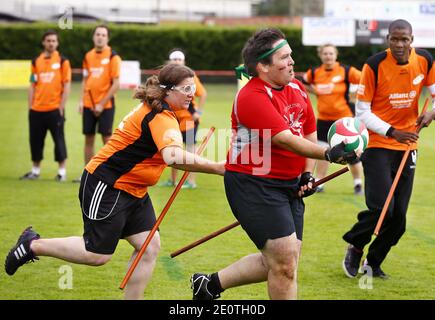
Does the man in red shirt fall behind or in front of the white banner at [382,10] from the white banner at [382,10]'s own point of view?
in front

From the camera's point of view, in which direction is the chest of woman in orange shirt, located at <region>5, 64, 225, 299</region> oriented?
to the viewer's right

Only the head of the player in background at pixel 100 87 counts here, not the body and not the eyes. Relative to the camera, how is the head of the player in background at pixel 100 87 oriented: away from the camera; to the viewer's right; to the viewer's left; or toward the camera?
toward the camera

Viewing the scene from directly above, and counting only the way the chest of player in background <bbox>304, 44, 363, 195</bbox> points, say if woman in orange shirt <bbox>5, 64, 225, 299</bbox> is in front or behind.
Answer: in front

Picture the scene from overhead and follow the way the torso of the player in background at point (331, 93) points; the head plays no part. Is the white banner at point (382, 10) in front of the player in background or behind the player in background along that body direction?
behind

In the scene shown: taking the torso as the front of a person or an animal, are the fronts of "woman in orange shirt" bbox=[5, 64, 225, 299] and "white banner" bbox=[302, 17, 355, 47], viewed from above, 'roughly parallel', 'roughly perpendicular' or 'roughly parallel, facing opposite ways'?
roughly perpendicular

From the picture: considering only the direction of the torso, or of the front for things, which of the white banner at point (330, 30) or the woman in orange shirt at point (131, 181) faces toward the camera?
the white banner

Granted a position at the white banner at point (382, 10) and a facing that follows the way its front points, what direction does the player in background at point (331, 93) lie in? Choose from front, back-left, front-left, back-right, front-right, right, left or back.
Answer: front

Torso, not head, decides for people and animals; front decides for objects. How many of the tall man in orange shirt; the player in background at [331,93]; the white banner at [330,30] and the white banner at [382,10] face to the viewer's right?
0

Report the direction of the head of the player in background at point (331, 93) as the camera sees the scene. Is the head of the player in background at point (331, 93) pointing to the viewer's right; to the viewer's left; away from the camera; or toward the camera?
toward the camera

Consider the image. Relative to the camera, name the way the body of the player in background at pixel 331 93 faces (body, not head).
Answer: toward the camera

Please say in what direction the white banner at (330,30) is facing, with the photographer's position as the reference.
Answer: facing the viewer

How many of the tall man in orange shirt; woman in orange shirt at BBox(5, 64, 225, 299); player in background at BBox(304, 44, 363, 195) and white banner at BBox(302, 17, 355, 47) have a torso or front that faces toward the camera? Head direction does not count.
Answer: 3

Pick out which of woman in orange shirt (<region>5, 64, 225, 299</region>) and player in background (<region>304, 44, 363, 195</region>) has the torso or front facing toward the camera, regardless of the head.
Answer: the player in background

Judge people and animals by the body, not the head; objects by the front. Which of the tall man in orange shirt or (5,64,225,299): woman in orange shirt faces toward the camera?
the tall man in orange shirt

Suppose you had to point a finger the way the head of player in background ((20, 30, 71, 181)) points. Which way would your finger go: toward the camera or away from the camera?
toward the camera
